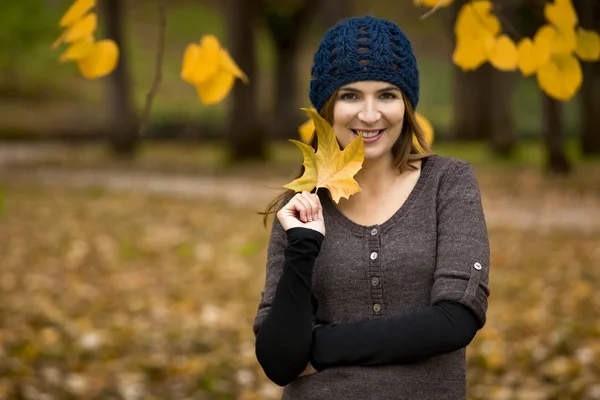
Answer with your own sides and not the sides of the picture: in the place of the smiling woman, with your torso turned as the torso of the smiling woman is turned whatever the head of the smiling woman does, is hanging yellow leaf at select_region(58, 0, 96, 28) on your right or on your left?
on your right

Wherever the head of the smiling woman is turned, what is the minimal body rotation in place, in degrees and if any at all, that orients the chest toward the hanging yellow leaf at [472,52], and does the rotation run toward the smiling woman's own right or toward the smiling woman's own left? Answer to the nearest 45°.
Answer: approximately 135° to the smiling woman's own left

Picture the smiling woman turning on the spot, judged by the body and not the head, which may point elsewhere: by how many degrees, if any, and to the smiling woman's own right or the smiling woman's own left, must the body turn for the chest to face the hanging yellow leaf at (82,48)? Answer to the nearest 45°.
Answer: approximately 135° to the smiling woman's own right

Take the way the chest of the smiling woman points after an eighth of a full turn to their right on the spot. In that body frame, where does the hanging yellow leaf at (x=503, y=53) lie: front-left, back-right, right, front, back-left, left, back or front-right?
back

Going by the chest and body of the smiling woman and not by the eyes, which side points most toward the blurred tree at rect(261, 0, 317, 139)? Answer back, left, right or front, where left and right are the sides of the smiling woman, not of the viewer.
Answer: back

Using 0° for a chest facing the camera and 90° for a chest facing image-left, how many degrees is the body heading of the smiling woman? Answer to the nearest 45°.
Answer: approximately 0°

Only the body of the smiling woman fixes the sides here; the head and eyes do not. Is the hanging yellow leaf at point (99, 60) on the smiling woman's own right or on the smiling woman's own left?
on the smiling woman's own right

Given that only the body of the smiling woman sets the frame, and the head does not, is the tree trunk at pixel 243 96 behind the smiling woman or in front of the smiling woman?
behind

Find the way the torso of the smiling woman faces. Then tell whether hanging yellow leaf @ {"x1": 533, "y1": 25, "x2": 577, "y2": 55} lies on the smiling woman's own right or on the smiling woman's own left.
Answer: on the smiling woman's own left

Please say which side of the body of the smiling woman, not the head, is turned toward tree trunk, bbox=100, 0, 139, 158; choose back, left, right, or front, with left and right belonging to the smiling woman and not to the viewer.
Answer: back

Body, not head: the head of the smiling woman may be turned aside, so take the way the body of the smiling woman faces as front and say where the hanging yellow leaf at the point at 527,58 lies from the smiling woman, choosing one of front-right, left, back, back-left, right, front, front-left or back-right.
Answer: back-left

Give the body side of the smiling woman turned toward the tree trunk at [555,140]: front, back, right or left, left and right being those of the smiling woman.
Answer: back

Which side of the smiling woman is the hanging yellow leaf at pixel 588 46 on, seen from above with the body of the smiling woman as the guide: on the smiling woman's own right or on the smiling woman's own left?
on the smiling woman's own left
